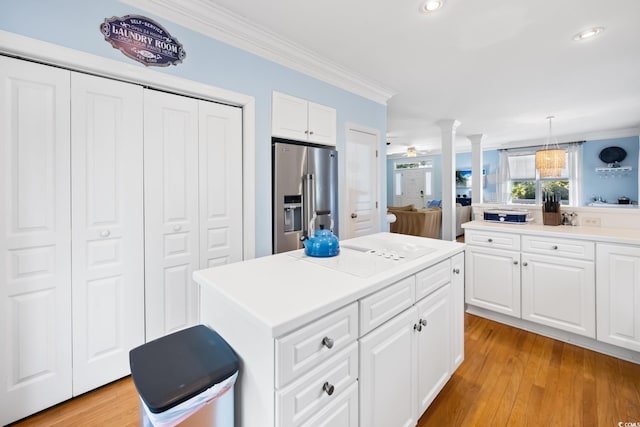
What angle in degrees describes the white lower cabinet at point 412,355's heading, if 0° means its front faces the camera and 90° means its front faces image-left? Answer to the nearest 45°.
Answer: approximately 315°

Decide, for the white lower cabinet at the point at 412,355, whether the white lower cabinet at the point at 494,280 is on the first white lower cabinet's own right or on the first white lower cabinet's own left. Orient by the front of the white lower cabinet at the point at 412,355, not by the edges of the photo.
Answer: on the first white lower cabinet's own left

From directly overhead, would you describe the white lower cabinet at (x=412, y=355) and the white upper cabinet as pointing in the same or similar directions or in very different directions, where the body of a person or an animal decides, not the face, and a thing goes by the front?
same or similar directions

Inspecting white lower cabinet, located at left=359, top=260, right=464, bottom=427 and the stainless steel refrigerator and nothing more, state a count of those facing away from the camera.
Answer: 0

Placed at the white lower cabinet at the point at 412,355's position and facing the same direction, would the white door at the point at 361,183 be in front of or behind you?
behind

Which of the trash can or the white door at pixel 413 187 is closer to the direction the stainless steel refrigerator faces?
the trash can

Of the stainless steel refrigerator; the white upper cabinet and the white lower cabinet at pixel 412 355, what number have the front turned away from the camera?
0

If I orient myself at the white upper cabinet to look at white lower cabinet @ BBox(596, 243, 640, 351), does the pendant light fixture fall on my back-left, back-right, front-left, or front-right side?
front-left

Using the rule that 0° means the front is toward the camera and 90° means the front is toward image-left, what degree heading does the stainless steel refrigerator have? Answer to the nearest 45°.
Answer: approximately 315°

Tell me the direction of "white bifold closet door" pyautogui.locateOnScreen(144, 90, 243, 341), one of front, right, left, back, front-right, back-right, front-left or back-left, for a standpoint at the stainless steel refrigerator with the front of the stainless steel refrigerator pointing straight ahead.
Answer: right

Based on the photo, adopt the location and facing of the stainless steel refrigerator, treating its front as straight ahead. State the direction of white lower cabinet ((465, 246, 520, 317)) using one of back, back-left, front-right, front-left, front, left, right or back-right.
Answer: front-left

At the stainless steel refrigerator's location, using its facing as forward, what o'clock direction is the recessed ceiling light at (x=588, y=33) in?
The recessed ceiling light is roughly at 11 o'clock from the stainless steel refrigerator.
